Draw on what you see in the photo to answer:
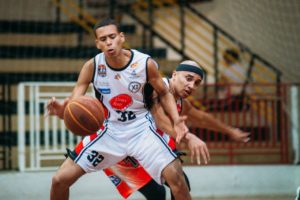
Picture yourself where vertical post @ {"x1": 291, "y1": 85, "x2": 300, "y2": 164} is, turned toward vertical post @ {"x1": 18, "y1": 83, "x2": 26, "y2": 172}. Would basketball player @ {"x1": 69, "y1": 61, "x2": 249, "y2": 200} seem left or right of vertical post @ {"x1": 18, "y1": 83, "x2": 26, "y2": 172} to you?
left

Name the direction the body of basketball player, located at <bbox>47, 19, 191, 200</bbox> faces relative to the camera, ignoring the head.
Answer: toward the camera

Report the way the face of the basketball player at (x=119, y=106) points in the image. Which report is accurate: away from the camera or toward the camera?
toward the camera

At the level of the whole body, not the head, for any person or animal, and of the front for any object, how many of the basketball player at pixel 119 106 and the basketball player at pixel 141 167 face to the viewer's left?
0

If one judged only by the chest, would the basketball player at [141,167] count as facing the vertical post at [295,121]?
no

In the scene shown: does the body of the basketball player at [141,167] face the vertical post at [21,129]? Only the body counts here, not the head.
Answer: no

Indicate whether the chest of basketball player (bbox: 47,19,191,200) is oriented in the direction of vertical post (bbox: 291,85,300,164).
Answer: no
